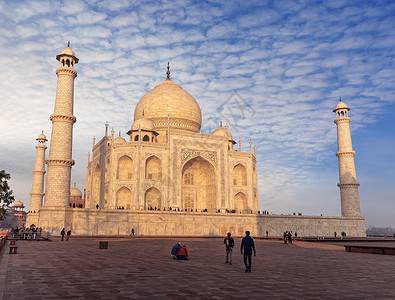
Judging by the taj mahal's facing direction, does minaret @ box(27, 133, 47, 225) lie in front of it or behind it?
behind

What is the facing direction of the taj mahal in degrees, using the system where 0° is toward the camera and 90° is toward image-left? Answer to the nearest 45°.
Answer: approximately 315°

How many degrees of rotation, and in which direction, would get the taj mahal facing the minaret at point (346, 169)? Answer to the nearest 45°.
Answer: approximately 45° to its left
